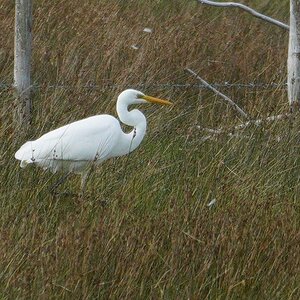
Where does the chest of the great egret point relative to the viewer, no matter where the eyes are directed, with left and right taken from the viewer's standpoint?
facing to the right of the viewer

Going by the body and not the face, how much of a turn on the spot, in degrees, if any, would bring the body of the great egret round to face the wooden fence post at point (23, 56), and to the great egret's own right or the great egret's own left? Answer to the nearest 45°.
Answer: approximately 135° to the great egret's own left
